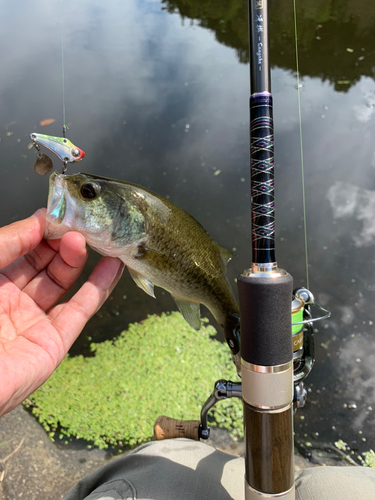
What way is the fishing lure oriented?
to the viewer's right
